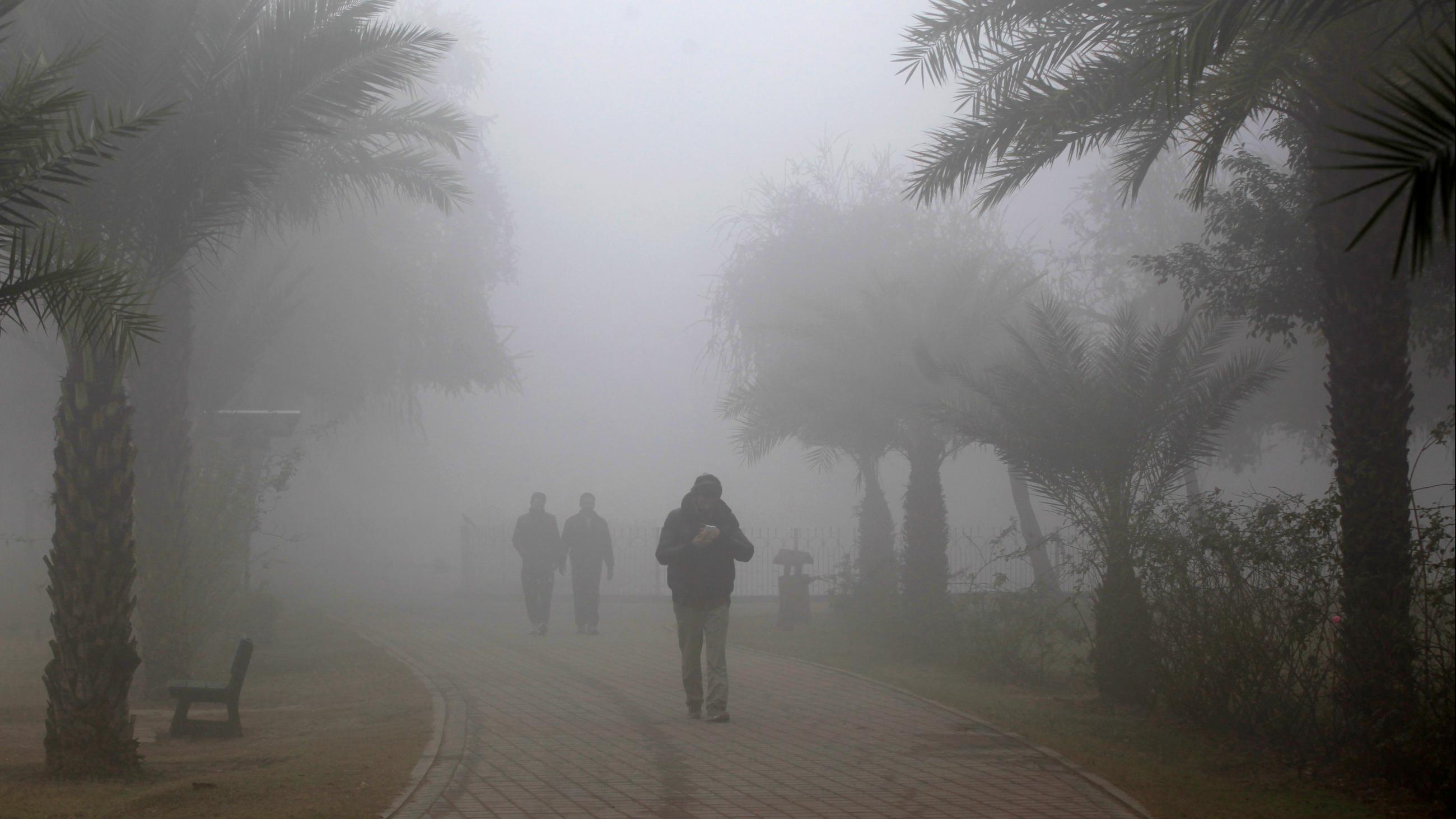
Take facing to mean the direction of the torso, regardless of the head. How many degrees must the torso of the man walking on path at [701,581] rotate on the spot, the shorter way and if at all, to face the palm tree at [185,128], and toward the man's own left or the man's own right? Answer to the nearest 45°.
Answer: approximately 90° to the man's own right

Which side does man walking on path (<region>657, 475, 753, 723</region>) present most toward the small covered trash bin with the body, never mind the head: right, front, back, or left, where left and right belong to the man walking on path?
back

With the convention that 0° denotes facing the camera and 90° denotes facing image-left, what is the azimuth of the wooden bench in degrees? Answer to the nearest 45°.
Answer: approximately 90°

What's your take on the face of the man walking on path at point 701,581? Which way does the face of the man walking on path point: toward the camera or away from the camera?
toward the camera

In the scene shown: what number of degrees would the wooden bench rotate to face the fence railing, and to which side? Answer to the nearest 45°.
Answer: approximately 135° to its right

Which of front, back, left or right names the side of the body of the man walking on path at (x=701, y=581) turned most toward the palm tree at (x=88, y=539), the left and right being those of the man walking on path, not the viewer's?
right

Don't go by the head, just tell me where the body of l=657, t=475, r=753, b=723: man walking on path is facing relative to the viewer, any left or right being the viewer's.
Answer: facing the viewer

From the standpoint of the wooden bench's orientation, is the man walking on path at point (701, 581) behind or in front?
behind

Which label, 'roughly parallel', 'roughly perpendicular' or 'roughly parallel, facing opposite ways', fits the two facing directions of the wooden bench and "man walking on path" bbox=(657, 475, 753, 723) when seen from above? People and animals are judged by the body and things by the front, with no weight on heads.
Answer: roughly perpendicular

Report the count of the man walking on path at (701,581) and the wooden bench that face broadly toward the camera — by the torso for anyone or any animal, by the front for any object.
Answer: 1

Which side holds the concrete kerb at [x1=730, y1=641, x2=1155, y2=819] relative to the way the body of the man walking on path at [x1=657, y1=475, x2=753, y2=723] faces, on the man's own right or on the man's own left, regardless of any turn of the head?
on the man's own left

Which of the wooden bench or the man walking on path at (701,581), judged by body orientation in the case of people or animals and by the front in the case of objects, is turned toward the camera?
the man walking on path

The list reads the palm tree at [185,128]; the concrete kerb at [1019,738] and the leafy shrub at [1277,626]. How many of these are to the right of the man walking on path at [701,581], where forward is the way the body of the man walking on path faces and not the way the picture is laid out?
1

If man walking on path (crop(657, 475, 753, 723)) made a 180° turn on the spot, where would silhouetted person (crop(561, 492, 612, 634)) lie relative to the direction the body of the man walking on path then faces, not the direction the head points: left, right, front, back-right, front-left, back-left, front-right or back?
front

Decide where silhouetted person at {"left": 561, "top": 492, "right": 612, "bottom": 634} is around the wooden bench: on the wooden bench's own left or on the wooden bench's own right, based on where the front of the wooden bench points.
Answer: on the wooden bench's own right

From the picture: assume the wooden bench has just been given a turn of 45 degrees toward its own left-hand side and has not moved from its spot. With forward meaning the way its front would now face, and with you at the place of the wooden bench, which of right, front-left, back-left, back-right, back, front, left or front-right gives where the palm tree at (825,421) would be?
back

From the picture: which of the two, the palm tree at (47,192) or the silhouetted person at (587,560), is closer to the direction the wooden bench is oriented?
the palm tree
